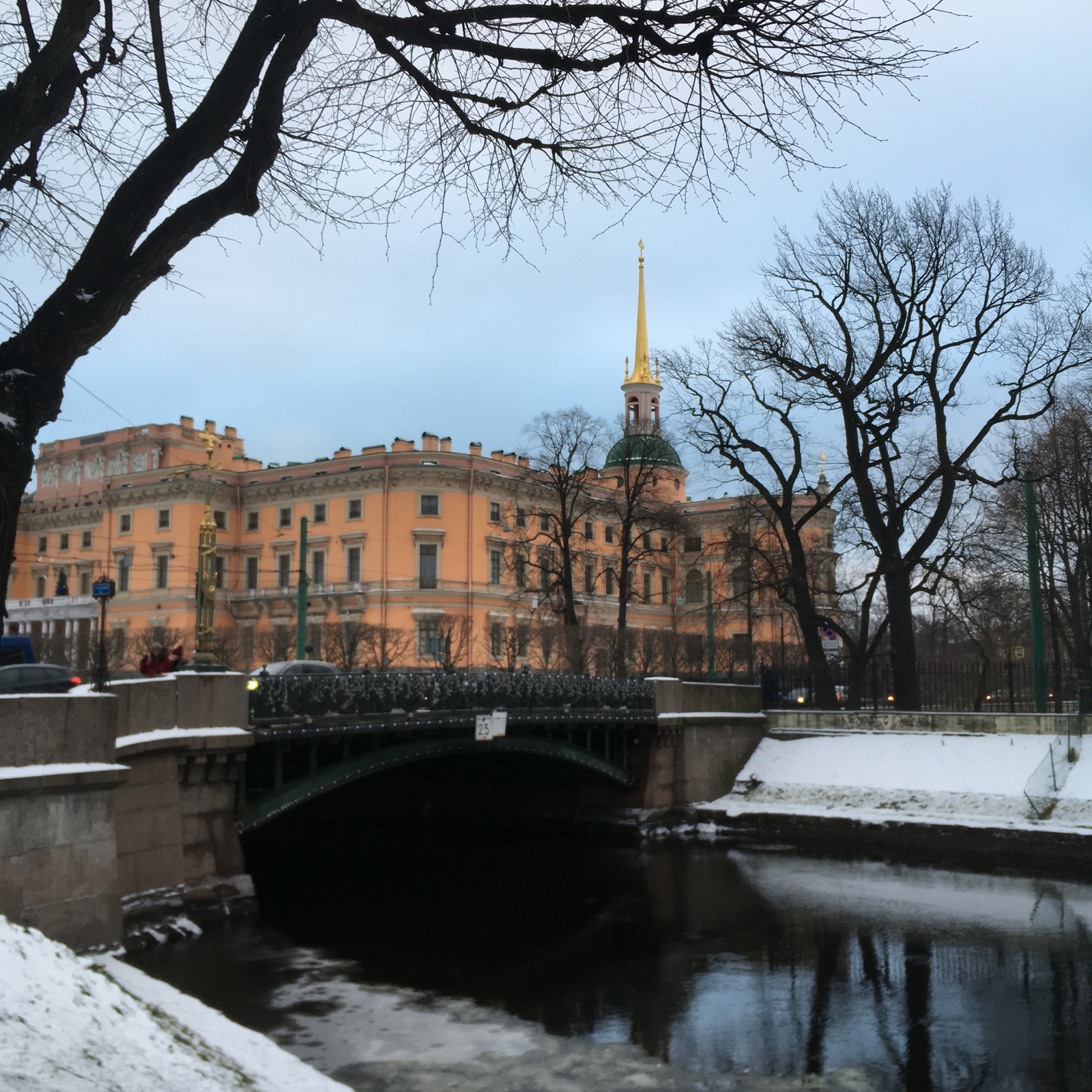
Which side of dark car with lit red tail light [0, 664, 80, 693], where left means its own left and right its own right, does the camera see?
left

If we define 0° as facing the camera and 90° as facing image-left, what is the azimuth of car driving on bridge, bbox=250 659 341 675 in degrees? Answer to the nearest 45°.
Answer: approximately 45°

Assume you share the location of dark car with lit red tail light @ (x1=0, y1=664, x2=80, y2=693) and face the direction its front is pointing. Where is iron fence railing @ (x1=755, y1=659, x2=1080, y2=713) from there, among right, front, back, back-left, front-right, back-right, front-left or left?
back

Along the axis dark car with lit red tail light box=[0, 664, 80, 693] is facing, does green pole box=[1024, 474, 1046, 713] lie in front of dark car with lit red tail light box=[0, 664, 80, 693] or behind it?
behind

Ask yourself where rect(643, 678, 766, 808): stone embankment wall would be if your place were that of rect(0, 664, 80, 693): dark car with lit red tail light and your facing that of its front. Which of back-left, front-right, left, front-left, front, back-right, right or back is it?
back

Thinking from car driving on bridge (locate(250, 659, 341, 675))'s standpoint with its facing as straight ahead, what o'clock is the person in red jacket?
The person in red jacket is roughly at 11 o'clock from the car driving on bridge.

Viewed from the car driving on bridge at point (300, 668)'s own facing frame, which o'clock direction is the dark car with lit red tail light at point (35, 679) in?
the dark car with lit red tail light at point (35, 679) is roughly at 12 o'clock from the car driving on bridge at point (300, 668).

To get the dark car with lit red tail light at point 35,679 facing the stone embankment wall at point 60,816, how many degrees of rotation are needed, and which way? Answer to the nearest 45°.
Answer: approximately 90° to its left
